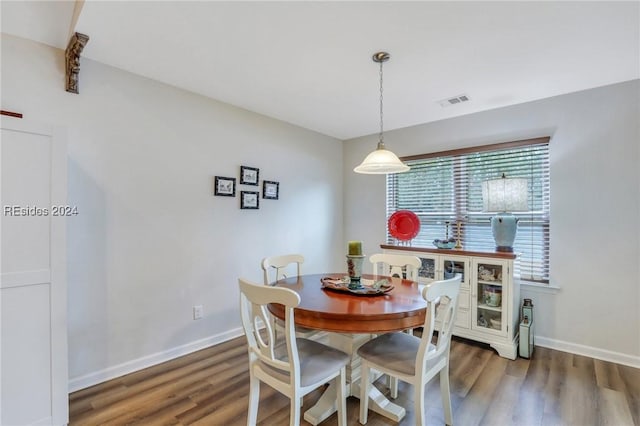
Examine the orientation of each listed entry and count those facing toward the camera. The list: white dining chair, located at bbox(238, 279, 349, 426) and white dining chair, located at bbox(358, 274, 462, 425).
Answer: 0

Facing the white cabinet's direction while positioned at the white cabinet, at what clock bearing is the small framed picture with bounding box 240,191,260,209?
The small framed picture is roughly at 1 o'clock from the white cabinet.

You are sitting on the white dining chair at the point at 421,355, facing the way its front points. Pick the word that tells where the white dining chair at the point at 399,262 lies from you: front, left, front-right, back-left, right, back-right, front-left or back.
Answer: front-right

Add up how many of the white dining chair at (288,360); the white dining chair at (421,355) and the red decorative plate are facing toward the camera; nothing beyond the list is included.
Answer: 1

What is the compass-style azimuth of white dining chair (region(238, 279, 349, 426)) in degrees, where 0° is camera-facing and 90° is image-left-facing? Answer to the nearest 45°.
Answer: approximately 225°

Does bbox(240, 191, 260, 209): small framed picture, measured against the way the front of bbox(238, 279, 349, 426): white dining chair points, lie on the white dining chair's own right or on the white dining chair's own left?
on the white dining chair's own left

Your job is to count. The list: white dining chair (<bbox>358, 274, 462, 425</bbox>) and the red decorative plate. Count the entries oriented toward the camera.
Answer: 1

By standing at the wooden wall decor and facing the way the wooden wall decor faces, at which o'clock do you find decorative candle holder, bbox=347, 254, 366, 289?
The decorative candle holder is roughly at 10 o'clock from the wooden wall decor.

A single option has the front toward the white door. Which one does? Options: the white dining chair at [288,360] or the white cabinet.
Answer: the white cabinet

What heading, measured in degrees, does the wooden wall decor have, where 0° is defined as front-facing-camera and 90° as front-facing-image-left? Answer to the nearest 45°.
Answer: approximately 315°

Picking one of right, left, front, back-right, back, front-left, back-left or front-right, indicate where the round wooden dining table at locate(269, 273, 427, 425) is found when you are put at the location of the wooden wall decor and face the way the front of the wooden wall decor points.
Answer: front

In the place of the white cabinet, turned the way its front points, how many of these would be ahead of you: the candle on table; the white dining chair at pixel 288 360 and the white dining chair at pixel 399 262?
3

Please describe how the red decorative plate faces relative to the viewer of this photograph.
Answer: facing the viewer

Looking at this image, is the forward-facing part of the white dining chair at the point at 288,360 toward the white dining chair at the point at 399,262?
yes

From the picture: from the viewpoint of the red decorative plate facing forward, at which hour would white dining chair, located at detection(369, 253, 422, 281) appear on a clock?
The white dining chair is roughly at 12 o'clock from the red decorative plate.

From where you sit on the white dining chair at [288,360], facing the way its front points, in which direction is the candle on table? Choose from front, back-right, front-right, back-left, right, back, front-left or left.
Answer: front

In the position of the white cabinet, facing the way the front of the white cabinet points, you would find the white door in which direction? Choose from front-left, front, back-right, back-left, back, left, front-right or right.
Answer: front
